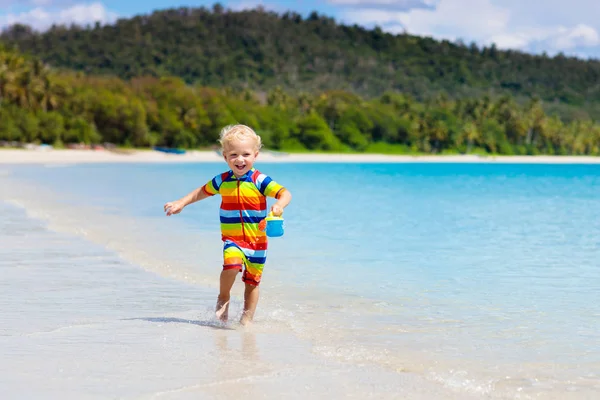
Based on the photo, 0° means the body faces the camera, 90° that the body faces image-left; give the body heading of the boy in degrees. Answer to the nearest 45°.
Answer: approximately 0°
